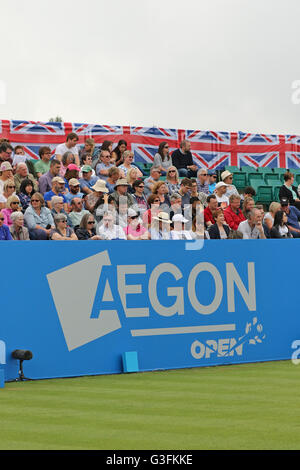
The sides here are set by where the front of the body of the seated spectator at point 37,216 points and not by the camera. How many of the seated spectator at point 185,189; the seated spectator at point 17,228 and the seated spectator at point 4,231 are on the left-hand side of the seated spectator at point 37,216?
1

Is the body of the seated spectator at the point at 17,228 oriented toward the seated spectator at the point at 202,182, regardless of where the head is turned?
no

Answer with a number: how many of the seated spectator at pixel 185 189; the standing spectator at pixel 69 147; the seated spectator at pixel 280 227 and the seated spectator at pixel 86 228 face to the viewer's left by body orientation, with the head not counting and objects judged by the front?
0

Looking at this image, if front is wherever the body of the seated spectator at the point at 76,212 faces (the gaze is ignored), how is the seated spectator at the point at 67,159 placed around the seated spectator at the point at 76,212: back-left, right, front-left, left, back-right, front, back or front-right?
back-left

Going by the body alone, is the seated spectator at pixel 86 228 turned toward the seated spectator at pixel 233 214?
no

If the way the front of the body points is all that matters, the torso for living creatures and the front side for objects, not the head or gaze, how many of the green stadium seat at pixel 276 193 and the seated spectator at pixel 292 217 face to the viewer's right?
0

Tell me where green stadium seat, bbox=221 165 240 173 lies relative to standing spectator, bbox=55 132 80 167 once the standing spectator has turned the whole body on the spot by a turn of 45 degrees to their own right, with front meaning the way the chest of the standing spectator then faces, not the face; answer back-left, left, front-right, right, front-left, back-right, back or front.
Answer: back-left

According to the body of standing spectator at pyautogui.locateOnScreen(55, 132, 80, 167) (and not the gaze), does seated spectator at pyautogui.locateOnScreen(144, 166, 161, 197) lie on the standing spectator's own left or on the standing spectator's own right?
on the standing spectator's own left

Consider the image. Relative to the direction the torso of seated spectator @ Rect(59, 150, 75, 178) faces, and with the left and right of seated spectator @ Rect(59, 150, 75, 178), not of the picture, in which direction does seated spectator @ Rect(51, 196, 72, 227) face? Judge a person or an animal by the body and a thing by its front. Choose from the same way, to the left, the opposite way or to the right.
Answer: the same way

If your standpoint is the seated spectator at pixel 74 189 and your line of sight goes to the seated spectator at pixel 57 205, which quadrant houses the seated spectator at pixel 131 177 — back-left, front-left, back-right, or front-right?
back-left

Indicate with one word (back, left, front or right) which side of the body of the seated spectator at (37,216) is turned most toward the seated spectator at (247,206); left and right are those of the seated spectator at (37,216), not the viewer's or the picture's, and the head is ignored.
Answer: left

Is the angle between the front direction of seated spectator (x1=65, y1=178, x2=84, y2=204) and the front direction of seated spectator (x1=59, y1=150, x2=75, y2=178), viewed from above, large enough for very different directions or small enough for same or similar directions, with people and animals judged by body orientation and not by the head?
same or similar directions

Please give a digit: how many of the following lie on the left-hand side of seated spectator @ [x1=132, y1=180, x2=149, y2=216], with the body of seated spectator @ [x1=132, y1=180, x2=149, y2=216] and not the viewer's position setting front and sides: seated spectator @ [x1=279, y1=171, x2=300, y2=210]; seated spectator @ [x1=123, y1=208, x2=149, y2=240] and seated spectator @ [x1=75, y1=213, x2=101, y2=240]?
1

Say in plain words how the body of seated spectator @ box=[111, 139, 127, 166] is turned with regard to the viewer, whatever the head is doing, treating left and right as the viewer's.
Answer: facing the viewer and to the right of the viewer
